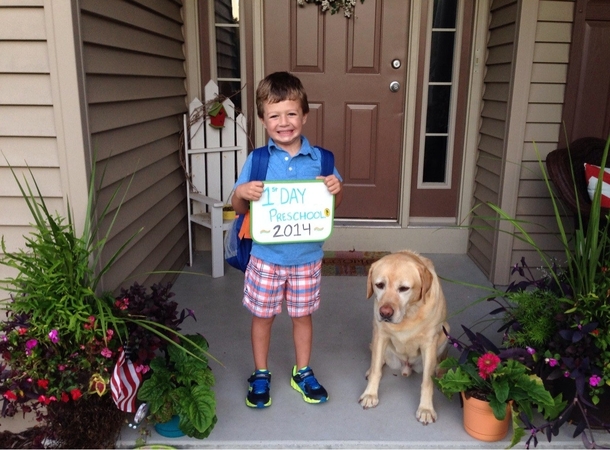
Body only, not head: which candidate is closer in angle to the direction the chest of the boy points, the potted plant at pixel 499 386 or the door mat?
the potted plant

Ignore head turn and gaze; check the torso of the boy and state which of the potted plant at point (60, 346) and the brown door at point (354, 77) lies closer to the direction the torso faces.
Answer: the potted plant

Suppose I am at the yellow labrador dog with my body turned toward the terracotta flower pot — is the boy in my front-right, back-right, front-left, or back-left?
back-right

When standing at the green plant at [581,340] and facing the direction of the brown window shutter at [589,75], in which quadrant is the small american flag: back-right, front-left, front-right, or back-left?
back-left

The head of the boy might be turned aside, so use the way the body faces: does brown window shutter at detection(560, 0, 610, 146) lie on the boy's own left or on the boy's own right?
on the boy's own left

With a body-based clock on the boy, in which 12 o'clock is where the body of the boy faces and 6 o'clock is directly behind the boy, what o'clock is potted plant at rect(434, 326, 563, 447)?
The potted plant is roughly at 10 o'clock from the boy.

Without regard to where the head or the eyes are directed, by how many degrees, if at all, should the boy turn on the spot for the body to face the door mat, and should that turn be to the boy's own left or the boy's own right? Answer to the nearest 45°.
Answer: approximately 180°

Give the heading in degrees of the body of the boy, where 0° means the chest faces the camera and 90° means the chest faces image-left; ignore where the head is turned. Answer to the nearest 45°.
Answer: approximately 0°

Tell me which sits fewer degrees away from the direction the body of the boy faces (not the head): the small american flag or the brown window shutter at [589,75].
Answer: the small american flag

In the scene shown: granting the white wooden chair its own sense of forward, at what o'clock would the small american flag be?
The small american flag is roughly at 2 o'clock from the white wooden chair.

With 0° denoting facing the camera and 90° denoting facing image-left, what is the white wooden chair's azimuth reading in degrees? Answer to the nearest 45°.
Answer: approximately 315°
